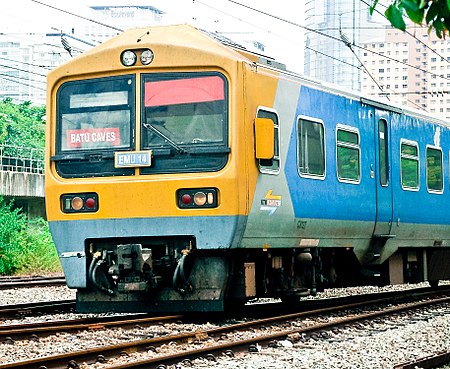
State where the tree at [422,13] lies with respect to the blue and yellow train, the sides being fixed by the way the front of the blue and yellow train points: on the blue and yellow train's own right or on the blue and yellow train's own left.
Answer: on the blue and yellow train's own left

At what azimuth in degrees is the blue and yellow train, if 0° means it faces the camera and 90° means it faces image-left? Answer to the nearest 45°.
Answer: approximately 45°
